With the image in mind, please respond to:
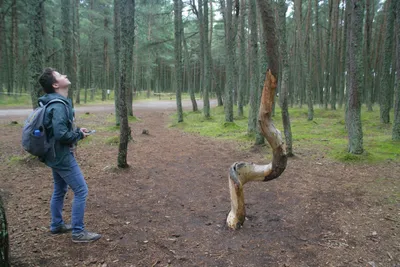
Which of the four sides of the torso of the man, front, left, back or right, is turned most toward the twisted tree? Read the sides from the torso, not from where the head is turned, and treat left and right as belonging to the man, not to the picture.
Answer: front

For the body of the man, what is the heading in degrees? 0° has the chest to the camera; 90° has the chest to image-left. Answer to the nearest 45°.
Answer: approximately 270°

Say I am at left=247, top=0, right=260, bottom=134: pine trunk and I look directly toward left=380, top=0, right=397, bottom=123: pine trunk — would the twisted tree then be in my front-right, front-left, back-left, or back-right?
back-right

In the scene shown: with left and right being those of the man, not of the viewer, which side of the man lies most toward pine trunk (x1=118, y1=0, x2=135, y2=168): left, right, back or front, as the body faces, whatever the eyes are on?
left

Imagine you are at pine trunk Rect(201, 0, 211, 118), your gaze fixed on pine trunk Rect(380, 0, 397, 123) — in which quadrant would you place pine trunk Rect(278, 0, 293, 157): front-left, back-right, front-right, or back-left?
front-right

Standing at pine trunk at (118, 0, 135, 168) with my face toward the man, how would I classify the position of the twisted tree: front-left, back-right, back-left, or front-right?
front-left

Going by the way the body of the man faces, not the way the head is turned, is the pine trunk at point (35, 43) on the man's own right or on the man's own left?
on the man's own left

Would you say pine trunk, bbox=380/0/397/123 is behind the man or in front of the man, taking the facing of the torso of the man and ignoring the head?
in front

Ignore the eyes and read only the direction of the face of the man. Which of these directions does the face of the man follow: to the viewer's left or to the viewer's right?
to the viewer's right

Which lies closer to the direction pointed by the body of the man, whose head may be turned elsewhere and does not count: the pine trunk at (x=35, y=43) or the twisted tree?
the twisted tree

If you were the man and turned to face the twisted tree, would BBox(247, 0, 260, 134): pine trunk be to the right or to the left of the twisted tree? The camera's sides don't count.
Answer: left

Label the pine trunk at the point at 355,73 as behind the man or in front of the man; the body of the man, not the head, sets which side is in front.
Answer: in front
